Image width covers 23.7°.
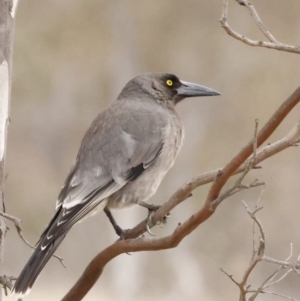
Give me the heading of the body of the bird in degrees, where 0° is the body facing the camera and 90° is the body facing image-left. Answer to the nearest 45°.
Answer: approximately 270°

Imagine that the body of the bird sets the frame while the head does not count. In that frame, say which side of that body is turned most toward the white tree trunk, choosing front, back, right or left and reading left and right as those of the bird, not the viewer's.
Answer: back
